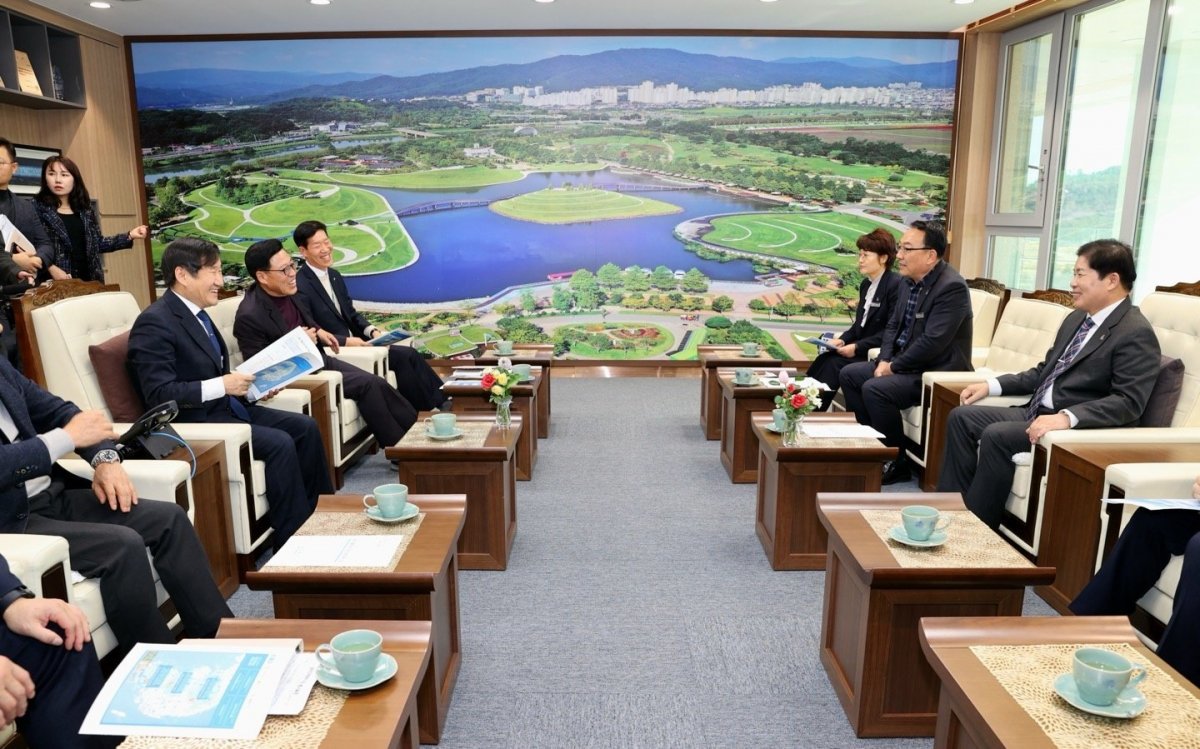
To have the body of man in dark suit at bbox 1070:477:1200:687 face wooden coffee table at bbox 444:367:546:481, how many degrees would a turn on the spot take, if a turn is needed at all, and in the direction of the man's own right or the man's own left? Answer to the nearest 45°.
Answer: approximately 45° to the man's own right

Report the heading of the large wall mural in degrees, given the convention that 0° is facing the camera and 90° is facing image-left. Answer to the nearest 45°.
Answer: approximately 0°

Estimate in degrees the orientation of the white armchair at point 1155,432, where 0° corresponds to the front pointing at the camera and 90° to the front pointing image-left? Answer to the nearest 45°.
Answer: approximately 45°

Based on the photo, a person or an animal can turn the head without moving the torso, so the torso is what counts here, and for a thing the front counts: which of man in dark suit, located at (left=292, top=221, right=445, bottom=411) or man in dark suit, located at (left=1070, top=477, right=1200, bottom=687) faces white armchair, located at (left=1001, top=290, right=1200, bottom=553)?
man in dark suit, located at (left=292, top=221, right=445, bottom=411)

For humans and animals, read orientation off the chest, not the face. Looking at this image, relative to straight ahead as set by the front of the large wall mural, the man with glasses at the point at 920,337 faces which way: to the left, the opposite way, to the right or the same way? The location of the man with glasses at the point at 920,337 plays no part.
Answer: to the right

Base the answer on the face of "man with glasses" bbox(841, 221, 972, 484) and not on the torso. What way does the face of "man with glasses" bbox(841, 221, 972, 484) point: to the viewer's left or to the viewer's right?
to the viewer's left

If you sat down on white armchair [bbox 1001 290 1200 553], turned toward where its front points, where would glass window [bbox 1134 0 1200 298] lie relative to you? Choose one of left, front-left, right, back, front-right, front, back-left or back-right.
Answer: back-right

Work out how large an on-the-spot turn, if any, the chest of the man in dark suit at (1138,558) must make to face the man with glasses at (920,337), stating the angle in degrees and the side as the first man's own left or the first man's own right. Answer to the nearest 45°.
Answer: approximately 90° to the first man's own right

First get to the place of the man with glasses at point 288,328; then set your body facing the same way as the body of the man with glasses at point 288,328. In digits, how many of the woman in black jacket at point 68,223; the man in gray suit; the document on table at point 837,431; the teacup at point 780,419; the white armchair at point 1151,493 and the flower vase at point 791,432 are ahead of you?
5
